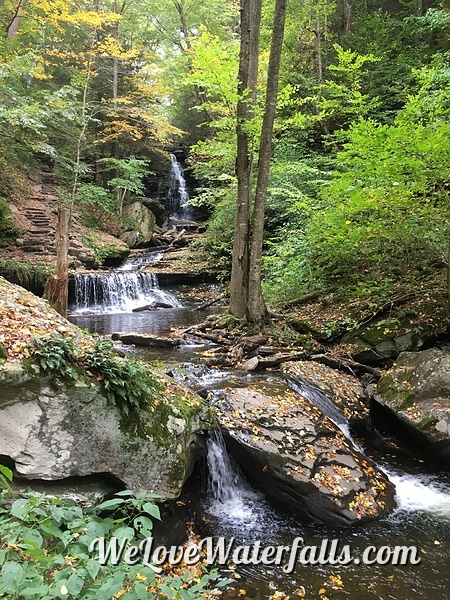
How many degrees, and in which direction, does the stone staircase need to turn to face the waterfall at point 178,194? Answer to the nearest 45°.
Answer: approximately 135° to its left

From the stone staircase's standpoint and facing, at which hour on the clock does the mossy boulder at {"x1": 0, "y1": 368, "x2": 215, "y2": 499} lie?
The mossy boulder is roughly at 12 o'clock from the stone staircase.

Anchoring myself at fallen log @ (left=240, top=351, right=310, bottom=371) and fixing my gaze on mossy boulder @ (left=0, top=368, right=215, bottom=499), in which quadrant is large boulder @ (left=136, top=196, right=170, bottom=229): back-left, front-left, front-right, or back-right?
back-right

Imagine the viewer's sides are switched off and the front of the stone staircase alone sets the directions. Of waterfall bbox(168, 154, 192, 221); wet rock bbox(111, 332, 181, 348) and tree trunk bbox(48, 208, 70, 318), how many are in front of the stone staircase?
2

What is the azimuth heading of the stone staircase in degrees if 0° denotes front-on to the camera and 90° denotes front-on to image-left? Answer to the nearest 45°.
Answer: approximately 0°

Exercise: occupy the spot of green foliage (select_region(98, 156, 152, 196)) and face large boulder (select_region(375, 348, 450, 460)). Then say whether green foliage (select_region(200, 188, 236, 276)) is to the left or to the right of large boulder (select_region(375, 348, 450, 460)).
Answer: left

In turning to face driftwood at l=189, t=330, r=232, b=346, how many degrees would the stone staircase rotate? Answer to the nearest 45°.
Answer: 0° — it already faces it

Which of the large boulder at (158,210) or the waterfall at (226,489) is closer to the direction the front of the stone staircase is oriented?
the waterfall
